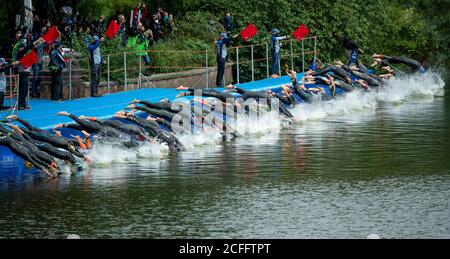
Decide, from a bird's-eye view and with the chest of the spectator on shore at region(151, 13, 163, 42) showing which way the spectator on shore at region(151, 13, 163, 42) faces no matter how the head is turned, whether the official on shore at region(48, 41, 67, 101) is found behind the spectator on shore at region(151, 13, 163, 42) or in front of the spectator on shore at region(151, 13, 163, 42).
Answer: in front

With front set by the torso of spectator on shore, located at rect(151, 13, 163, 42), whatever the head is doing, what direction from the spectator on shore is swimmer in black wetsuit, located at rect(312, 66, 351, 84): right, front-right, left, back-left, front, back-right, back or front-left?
left

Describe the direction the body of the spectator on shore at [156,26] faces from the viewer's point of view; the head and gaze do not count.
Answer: toward the camera

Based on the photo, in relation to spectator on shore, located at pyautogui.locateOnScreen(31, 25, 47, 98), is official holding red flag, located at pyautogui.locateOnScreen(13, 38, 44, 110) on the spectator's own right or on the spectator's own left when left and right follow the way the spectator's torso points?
on the spectator's own right

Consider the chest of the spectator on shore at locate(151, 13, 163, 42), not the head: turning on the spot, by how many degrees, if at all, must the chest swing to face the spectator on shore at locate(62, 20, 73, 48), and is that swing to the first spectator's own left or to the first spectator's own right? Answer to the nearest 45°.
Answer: approximately 45° to the first spectator's own right
